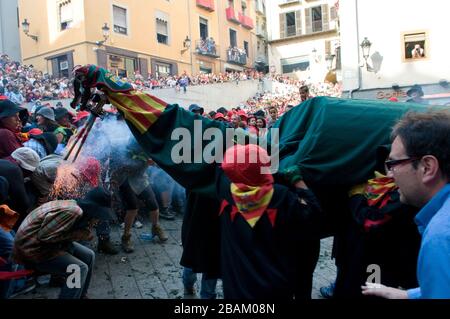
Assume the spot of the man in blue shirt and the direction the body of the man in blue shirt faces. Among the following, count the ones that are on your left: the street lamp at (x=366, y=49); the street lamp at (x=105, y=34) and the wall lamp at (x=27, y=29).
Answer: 0

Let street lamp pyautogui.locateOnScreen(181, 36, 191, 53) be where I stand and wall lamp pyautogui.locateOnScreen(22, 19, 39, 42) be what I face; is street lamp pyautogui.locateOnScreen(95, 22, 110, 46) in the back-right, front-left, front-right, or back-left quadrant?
front-left

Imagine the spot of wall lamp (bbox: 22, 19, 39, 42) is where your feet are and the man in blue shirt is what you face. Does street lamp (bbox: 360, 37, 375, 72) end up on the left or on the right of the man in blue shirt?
left

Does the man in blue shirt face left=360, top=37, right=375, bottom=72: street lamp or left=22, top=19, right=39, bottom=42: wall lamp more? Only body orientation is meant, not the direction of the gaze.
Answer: the wall lamp

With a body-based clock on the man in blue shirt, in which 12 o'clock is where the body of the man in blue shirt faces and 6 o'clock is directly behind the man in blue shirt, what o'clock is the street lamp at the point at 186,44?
The street lamp is roughly at 2 o'clock from the man in blue shirt.

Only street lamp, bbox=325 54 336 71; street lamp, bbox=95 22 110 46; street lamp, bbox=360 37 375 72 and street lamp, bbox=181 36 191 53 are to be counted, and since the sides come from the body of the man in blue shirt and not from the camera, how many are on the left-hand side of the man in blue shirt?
0

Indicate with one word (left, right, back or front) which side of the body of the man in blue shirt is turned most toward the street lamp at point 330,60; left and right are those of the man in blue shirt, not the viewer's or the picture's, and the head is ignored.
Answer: right

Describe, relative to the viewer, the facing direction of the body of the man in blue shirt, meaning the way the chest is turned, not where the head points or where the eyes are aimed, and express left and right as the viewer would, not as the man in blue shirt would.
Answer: facing to the left of the viewer

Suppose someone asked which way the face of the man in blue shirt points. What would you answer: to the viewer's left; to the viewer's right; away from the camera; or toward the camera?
to the viewer's left

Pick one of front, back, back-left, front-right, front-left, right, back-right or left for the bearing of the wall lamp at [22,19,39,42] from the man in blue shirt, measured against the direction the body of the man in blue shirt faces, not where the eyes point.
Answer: front-right

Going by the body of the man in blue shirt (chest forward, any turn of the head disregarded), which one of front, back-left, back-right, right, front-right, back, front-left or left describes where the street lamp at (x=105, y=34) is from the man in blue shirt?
front-right

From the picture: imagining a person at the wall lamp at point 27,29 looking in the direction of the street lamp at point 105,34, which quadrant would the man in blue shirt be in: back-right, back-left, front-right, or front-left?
front-right

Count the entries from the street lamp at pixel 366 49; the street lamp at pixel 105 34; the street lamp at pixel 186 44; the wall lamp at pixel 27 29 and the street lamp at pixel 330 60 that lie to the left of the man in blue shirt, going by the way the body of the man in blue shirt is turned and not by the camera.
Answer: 0

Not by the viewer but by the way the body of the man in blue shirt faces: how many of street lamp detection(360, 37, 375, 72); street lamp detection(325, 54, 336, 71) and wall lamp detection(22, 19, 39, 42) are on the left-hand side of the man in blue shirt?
0

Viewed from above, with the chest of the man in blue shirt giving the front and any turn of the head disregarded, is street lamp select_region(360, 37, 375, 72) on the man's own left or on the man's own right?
on the man's own right

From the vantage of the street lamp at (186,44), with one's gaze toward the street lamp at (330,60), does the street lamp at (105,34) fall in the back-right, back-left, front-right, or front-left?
back-right
